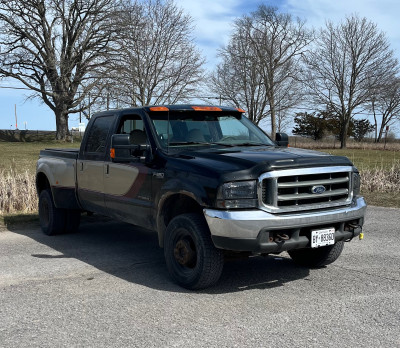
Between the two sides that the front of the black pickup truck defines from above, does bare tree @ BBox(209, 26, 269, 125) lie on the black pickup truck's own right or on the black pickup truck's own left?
on the black pickup truck's own left

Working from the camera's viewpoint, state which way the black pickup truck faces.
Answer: facing the viewer and to the right of the viewer
